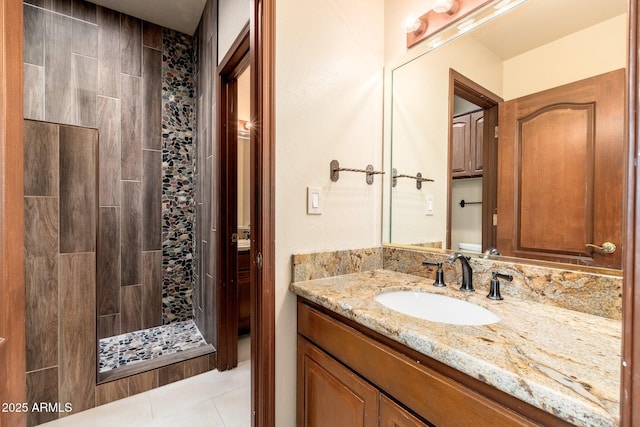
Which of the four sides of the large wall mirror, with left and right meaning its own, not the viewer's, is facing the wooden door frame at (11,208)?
front

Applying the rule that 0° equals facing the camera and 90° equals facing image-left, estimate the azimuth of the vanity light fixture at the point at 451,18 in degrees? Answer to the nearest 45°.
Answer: approximately 45°

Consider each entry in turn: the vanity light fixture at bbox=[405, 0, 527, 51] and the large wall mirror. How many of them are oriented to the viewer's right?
0

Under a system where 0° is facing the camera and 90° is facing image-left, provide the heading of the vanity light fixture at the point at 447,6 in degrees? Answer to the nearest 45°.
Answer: approximately 45°

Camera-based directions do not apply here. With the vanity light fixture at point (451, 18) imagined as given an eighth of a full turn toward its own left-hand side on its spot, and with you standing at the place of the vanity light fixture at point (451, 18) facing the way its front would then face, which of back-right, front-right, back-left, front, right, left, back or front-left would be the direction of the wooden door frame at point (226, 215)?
right

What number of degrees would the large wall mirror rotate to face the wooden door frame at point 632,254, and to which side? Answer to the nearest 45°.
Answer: approximately 45° to its left

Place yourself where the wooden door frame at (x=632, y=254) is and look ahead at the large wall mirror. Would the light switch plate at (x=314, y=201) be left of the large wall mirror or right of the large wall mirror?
left

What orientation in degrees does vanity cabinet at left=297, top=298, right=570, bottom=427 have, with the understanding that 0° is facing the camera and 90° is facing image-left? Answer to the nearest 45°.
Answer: approximately 45°
